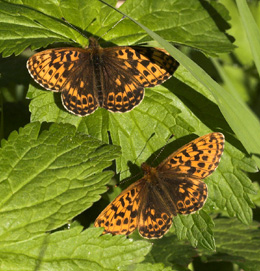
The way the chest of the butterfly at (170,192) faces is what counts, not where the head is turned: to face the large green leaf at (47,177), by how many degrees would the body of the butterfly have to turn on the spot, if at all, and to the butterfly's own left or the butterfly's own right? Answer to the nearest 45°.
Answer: approximately 90° to the butterfly's own left

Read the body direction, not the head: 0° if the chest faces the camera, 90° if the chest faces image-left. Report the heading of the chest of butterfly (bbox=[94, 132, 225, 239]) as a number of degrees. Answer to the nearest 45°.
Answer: approximately 135°

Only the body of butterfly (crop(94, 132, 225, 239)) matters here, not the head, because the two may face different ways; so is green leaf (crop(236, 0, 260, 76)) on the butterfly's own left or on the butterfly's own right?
on the butterfly's own right

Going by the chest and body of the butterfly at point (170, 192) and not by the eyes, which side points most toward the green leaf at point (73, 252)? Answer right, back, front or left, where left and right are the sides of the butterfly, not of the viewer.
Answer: left
